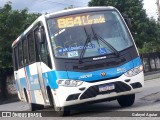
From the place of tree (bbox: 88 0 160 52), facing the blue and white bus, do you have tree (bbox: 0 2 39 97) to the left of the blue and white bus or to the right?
right

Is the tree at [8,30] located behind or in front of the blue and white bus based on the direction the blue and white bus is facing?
behind

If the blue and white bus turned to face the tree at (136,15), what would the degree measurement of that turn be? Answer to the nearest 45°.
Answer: approximately 135° to its left

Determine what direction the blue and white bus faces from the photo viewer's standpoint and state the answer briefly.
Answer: facing the viewer and to the right of the viewer
